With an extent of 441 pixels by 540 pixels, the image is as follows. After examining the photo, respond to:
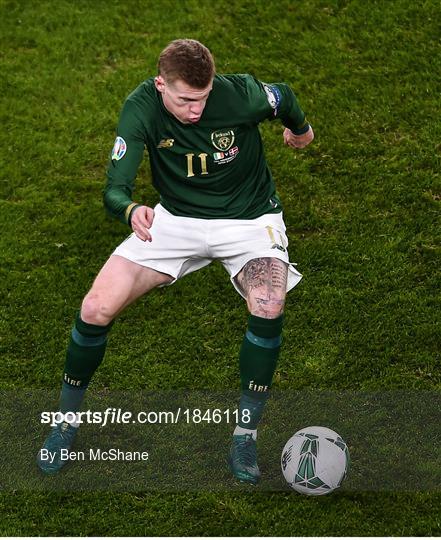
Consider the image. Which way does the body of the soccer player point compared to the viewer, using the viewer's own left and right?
facing the viewer

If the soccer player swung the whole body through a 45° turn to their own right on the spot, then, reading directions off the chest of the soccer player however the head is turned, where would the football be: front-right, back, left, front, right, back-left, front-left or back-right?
left
